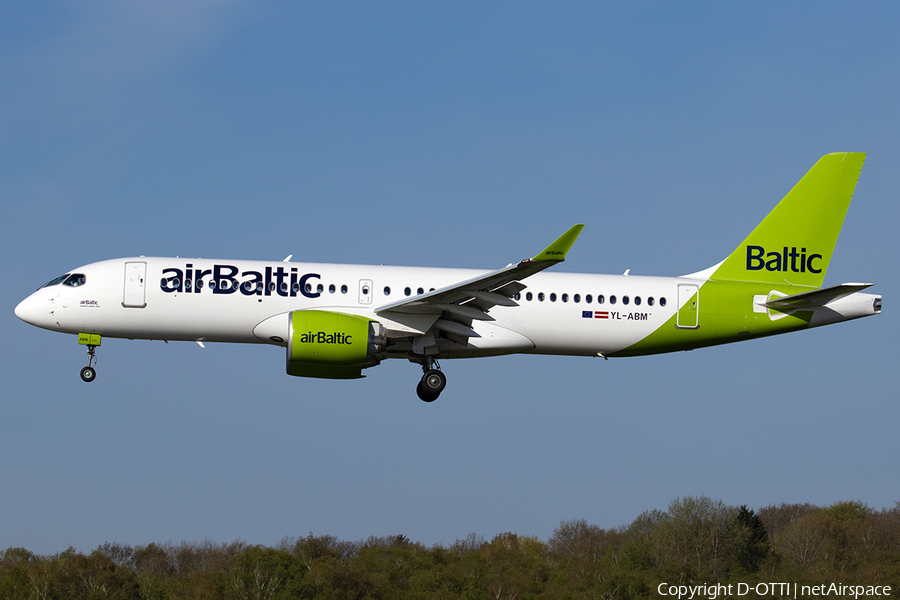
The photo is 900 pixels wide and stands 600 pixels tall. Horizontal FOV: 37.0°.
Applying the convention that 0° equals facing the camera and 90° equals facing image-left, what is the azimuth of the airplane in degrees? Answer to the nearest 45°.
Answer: approximately 90°
